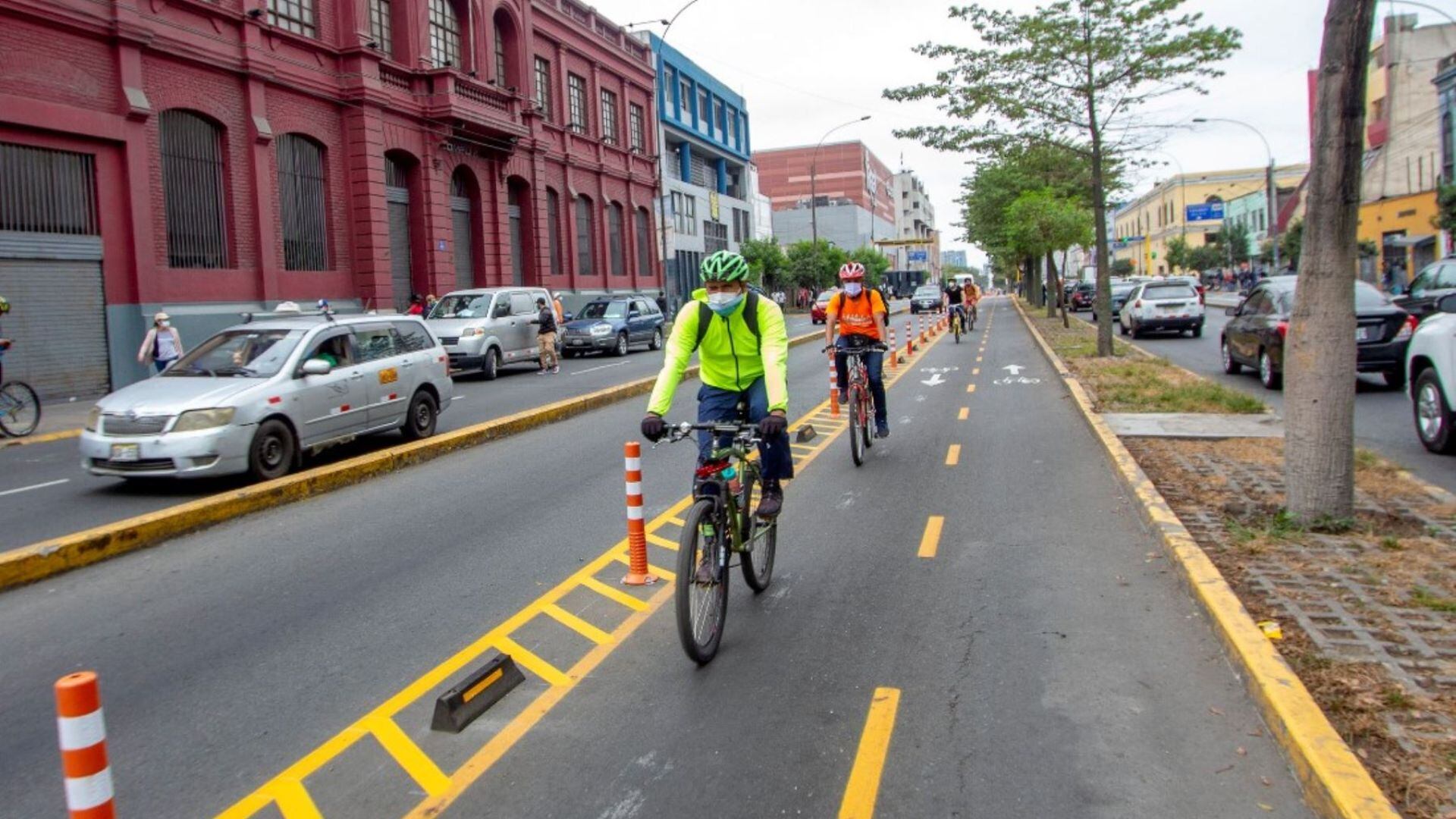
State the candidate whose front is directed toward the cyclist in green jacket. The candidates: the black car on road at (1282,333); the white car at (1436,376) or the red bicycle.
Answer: the red bicycle

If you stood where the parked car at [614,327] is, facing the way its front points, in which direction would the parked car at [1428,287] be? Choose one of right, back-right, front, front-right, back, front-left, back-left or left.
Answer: left

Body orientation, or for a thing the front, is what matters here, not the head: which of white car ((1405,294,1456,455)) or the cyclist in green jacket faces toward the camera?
the cyclist in green jacket

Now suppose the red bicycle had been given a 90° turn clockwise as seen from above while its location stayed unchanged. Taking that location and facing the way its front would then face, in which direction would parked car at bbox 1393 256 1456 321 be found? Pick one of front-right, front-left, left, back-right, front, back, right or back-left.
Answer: back-right

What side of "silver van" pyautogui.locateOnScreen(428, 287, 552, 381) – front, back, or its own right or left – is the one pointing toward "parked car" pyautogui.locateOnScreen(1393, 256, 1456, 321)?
left

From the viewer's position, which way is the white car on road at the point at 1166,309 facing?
facing away from the viewer

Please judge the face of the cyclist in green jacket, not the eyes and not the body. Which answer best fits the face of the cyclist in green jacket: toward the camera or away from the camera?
toward the camera

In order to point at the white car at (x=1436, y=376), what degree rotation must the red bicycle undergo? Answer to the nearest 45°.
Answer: approximately 90° to its left

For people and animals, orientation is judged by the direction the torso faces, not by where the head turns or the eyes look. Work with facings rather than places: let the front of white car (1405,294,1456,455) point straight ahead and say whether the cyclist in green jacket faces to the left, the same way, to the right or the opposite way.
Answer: the opposite way

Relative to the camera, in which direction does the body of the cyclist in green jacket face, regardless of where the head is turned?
toward the camera

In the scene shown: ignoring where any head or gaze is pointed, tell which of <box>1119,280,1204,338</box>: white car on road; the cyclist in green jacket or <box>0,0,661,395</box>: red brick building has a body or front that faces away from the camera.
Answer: the white car on road

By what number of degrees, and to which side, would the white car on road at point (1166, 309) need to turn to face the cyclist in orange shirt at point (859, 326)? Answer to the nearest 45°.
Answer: approximately 180°

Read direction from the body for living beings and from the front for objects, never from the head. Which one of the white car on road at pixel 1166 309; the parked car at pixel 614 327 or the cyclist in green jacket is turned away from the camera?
the white car on road at pixel 1166 309

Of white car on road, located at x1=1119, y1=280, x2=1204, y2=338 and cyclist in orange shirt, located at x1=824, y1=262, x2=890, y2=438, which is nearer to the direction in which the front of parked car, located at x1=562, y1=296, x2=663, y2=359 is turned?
the cyclist in orange shirt

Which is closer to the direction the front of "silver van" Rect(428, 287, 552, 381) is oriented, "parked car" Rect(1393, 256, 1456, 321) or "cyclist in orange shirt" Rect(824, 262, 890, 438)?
the cyclist in orange shirt
